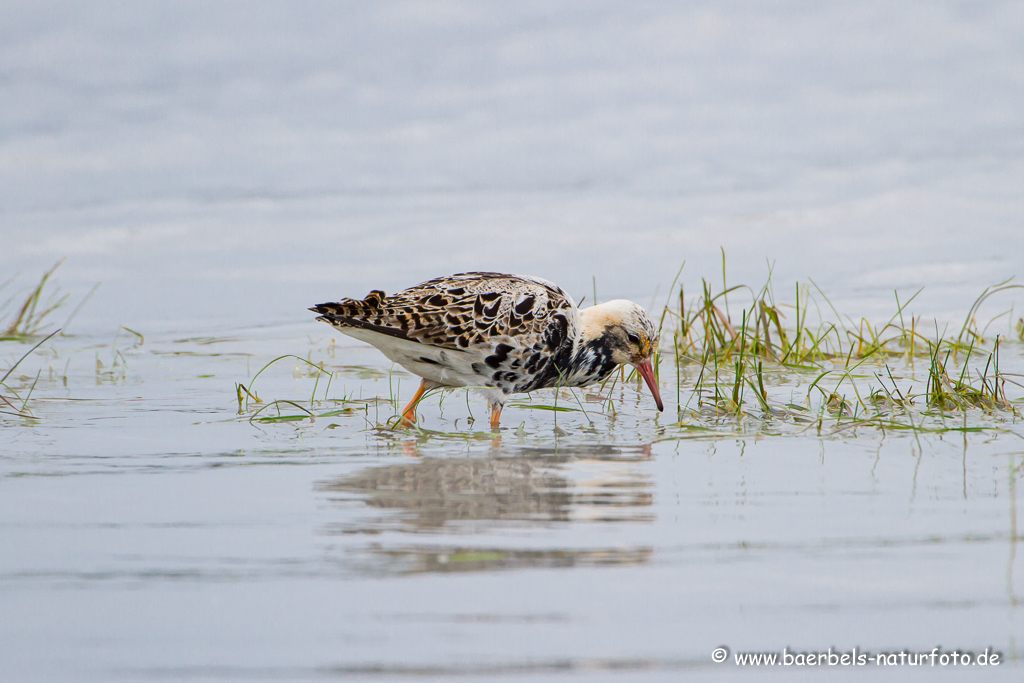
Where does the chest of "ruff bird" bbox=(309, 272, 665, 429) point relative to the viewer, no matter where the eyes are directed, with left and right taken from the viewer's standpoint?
facing to the right of the viewer
